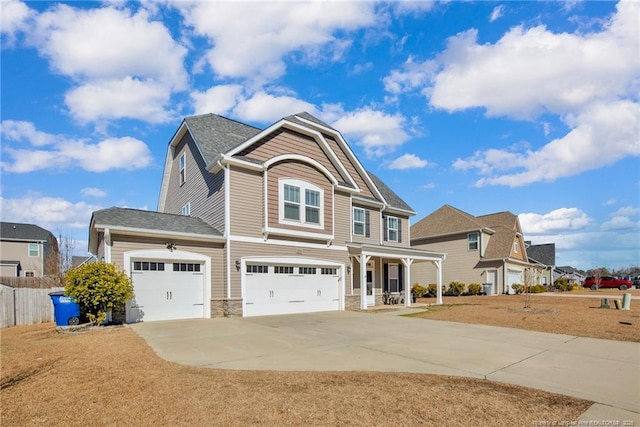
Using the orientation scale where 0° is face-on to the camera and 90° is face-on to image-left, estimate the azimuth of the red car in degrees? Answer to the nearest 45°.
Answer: approximately 270°

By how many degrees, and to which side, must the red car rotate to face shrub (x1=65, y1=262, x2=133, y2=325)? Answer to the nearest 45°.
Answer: approximately 90° to its right

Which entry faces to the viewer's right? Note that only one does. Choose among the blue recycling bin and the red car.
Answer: the red car

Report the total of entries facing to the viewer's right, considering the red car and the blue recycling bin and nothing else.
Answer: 1

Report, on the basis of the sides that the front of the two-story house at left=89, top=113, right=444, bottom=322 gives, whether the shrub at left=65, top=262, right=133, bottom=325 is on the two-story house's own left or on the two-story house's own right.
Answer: on the two-story house's own right

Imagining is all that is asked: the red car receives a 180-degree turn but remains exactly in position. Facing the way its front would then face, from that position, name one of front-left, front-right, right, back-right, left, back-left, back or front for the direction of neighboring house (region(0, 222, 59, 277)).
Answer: front-left
